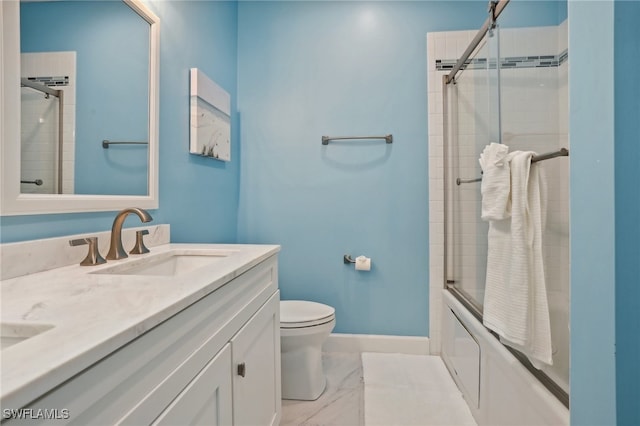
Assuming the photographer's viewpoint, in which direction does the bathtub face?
facing the viewer and to the left of the viewer

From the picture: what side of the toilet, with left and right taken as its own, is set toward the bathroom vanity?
right

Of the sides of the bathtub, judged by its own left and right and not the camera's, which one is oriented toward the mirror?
front

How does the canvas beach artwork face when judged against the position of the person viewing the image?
facing the viewer and to the right of the viewer

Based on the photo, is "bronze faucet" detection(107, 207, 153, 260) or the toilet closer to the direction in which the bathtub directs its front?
the bronze faucet

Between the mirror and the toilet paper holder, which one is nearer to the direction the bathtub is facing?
the mirror

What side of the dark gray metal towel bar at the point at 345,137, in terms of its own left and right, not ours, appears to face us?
front

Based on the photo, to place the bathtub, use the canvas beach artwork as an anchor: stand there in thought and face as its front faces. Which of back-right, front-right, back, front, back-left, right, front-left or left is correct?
front

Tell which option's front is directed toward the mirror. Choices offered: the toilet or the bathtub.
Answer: the bathtub

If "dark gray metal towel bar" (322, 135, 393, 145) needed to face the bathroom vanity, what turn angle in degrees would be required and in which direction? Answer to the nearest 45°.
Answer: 0° — it already faces it

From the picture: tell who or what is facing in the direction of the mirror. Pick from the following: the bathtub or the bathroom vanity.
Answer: the bathtub

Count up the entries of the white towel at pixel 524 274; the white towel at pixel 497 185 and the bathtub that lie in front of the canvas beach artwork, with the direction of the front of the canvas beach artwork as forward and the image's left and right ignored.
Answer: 3

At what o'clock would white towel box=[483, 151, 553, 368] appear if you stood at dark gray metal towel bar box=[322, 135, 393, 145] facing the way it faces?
The white towel is roughly at 11 o'clock from the dark gray metal towel bar.

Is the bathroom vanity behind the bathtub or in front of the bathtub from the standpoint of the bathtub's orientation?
in front
